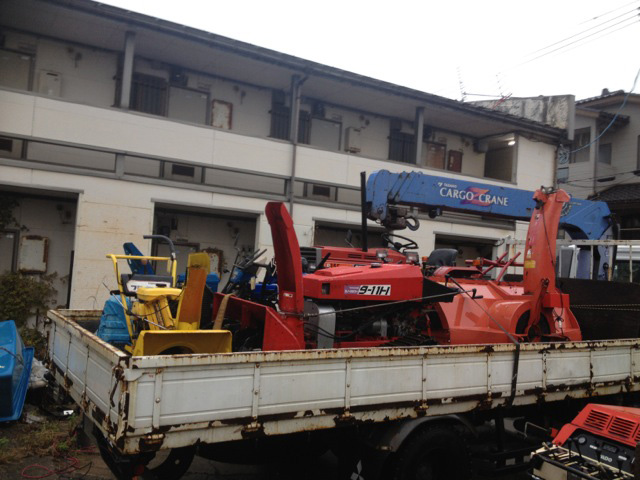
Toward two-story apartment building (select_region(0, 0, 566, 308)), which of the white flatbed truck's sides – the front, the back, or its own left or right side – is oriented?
left

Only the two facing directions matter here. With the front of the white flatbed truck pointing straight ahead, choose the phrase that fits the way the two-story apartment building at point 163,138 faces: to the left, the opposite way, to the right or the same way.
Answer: to the right

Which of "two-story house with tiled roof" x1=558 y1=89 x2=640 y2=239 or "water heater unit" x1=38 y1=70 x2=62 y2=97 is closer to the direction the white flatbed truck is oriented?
the two-story house with tiled roof

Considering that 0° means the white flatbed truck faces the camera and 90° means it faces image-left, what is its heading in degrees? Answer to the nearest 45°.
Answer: approximately 225°

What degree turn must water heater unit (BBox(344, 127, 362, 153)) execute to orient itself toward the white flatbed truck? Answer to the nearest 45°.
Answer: approximately 45° to its right

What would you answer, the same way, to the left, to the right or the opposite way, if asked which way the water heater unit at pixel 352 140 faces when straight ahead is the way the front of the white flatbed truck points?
to the right

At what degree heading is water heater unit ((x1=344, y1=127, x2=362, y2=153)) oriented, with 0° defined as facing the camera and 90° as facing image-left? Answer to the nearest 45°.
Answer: approximately 315°

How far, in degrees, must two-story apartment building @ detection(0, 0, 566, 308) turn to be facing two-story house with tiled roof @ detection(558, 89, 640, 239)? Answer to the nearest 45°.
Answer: approximately 90° to its left

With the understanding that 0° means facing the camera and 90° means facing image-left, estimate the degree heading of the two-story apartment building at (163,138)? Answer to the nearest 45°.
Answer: approximately 315°

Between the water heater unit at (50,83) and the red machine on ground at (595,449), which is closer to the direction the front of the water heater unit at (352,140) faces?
the red machine on ground
